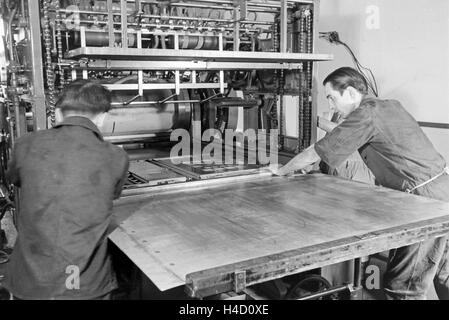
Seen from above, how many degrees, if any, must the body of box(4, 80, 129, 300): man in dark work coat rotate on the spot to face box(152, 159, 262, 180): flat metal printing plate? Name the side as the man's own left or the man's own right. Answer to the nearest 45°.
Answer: approximately 45° to the man's own right

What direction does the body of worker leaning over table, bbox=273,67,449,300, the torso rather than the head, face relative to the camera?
to the viewer's left

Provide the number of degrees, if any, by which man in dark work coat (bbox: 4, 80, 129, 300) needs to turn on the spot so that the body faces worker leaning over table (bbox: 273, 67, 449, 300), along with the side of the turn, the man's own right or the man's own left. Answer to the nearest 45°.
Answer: approximately 90° to the man's own right

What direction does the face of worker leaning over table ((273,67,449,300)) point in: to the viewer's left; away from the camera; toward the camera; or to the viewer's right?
to the viewer's left

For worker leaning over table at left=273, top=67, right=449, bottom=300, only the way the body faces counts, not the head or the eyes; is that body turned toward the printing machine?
yes

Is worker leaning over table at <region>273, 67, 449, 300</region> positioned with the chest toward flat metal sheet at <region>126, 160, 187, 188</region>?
yes

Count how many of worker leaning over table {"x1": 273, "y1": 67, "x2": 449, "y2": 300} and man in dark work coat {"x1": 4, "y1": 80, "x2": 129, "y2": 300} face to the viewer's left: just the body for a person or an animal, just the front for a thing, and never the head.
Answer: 1

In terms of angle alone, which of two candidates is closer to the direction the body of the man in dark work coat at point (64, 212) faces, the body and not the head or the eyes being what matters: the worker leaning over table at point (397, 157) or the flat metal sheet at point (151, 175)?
the flat metal sheet

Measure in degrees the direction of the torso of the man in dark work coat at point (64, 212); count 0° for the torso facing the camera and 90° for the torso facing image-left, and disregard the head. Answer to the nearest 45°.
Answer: approximately 180°
